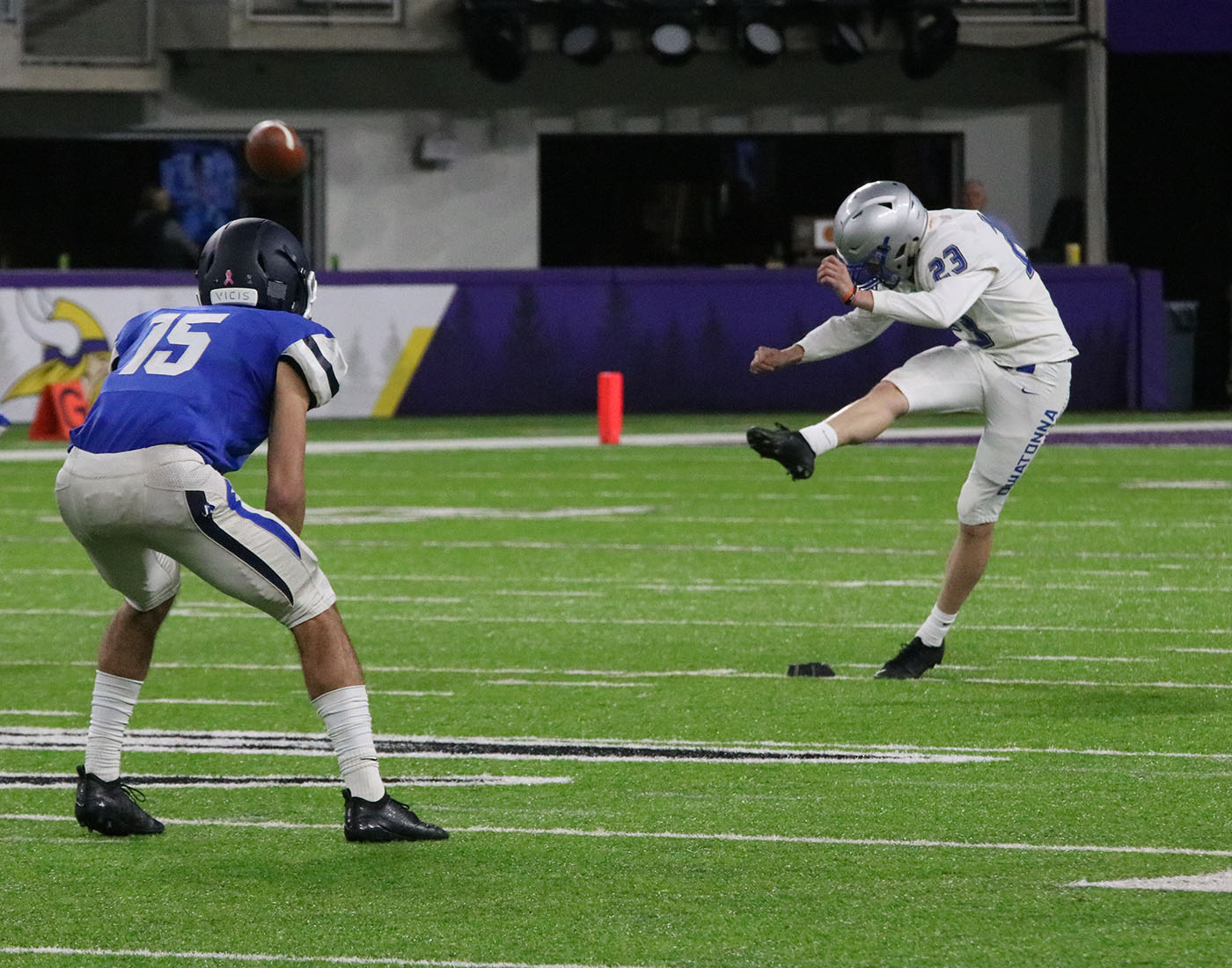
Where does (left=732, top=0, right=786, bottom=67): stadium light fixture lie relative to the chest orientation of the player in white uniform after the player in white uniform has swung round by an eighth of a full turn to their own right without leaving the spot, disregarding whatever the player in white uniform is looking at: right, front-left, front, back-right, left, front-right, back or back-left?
front-right

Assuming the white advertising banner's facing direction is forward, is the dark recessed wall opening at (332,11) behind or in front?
behind

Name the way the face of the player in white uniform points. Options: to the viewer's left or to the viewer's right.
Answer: to the viewer's left

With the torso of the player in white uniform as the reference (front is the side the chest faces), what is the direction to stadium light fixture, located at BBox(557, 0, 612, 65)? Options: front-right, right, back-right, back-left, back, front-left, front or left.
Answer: right

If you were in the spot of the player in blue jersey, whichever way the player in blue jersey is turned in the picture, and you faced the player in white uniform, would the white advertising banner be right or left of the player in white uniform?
left

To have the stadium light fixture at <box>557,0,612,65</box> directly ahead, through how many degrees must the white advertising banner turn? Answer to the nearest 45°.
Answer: approximately 135° to its left

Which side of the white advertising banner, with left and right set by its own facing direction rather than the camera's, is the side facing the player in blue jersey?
front

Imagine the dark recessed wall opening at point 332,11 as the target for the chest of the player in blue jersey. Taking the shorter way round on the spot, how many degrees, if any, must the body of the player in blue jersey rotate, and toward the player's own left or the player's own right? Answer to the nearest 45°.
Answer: approximately 45° to the player's own left

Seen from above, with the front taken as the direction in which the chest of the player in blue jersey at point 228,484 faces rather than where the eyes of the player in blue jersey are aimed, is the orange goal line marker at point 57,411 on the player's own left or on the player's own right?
on the player's own left

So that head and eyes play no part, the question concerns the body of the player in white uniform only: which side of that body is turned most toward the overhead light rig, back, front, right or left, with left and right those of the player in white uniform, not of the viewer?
right

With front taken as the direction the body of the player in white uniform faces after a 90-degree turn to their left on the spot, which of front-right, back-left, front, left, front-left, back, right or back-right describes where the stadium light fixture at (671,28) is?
back

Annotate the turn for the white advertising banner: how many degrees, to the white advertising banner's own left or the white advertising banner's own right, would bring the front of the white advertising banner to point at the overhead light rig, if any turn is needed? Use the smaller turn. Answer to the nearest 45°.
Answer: approximately 135° to the white advertising banner's own left

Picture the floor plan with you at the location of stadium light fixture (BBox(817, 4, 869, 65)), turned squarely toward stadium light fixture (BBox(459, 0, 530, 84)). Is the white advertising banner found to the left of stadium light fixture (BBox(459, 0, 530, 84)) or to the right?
left

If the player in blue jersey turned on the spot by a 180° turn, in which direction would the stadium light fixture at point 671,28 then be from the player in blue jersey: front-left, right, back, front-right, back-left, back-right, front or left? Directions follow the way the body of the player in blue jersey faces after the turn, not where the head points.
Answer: back-right

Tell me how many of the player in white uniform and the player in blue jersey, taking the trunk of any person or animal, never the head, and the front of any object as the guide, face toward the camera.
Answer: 0

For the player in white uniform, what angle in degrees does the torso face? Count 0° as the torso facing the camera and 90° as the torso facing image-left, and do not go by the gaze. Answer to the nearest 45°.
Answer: approximately 90°

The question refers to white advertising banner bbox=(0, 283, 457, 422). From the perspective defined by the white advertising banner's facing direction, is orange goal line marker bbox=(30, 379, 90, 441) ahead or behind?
ahead
